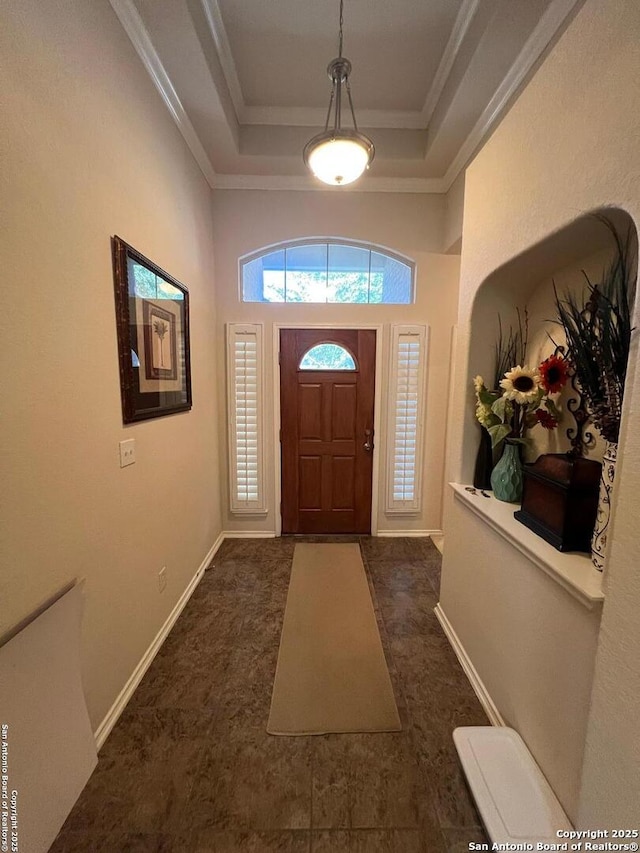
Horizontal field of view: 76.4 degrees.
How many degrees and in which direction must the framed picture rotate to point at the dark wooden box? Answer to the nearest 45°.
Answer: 0° — it already faces it

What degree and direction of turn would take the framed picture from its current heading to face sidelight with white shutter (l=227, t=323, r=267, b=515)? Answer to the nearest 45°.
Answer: approximately 90° to its left

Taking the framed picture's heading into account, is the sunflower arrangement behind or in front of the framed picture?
in front

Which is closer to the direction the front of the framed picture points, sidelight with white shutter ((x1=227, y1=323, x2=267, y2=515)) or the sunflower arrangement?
the sunflower arrangement

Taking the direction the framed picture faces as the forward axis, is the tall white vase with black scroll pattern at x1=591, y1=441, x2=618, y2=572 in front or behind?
in front

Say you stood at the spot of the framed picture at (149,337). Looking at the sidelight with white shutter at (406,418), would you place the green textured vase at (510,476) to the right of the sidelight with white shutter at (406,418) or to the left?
right

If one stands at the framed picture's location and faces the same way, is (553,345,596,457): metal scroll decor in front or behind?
in front

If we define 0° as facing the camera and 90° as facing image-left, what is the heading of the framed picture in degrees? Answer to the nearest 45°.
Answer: approximately 315°

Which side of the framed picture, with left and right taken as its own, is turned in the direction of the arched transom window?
left

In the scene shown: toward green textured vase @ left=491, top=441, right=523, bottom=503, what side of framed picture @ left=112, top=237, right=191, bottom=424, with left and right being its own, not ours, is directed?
front

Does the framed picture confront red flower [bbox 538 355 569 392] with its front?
yes

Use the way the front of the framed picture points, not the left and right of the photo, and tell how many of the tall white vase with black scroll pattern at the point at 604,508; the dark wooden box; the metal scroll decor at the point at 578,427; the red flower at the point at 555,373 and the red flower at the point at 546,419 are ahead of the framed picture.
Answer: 5
